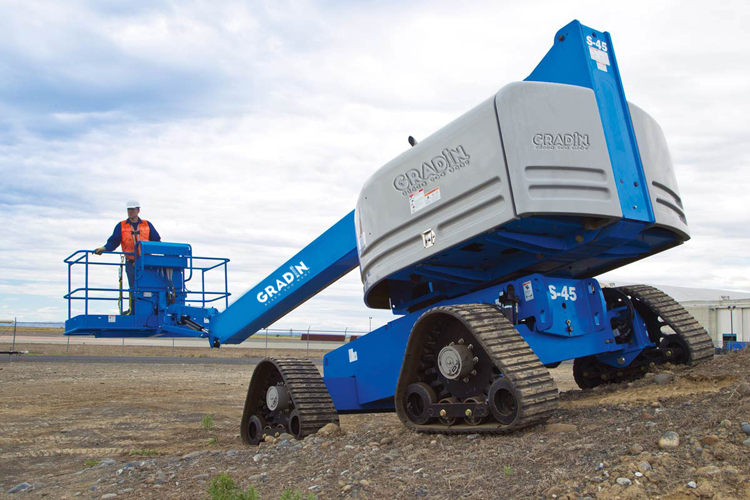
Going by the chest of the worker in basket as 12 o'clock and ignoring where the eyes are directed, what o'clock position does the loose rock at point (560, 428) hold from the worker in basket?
The loose rock is roughly at 11 o'clock from the worker in basket.

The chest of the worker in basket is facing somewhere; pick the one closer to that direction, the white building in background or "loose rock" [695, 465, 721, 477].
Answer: the loose rock

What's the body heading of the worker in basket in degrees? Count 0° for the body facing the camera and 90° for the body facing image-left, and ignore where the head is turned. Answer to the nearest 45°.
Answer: approximately 0°

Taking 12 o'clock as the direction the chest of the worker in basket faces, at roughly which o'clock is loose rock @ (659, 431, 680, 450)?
The loose rock is roughly at 11 o'clock from the worker in basket.
